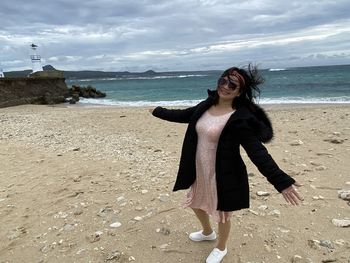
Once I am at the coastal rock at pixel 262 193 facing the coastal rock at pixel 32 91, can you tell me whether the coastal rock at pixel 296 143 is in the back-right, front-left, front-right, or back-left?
front-right

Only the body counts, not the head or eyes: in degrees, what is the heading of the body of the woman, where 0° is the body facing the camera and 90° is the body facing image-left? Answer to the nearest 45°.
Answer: approximately 45°

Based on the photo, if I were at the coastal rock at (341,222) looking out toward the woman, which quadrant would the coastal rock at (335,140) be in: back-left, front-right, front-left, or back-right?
back-right

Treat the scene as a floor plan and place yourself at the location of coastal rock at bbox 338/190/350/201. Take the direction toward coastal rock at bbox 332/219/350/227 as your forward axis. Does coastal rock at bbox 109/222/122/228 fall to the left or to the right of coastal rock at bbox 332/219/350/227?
right

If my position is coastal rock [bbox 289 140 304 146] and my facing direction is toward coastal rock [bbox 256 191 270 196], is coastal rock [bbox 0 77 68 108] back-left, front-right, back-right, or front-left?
back-right

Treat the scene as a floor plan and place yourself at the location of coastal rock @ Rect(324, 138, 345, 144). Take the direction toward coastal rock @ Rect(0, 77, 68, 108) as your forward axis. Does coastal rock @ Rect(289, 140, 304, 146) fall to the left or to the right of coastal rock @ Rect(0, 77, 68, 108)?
left

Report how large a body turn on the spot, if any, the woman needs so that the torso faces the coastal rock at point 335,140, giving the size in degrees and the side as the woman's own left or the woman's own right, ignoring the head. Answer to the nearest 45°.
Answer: approximately 180°

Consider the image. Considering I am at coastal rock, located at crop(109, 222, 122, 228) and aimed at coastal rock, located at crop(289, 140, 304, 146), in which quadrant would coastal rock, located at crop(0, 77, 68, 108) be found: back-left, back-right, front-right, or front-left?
front-left

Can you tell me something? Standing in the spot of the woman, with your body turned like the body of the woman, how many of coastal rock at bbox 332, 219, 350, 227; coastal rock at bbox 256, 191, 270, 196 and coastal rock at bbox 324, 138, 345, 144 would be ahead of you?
0

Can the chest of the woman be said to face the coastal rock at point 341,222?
no

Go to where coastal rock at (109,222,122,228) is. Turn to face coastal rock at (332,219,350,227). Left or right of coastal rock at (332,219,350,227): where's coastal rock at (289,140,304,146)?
left

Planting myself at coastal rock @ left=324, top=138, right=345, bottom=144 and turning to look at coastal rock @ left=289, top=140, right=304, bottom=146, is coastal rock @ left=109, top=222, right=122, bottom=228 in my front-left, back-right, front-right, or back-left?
front-left

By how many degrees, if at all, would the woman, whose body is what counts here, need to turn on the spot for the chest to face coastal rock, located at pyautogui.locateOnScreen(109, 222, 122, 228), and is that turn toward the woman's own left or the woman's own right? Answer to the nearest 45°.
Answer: approximately 90° to the woman's own right

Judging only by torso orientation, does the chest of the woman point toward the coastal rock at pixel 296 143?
no

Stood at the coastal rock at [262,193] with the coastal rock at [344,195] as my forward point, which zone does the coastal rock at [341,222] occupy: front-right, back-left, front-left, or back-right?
front-right

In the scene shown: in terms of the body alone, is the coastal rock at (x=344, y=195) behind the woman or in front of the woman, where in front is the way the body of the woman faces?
behind

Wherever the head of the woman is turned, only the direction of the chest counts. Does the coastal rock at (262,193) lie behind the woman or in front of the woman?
behind
